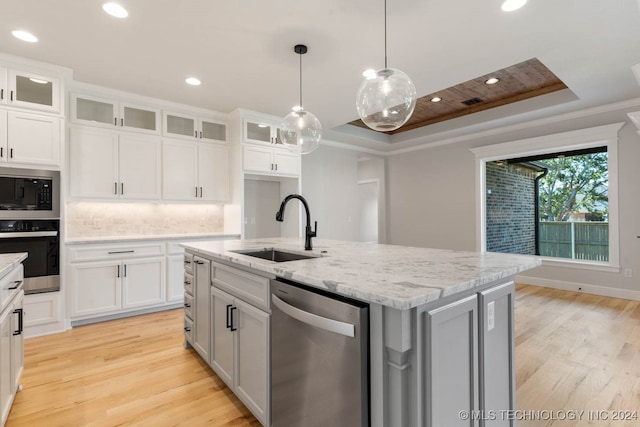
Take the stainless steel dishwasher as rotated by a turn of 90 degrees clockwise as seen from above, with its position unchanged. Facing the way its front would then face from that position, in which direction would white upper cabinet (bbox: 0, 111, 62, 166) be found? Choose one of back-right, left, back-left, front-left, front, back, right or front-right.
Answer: front

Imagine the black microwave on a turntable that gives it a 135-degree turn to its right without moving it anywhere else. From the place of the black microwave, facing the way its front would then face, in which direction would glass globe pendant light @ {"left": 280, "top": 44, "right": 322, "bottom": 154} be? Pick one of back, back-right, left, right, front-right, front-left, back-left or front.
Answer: back

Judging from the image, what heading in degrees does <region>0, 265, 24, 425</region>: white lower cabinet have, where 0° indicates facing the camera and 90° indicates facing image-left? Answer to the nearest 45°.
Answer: approximately 270°

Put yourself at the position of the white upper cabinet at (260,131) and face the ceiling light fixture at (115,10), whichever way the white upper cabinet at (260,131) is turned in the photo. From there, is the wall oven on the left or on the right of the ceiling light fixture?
right

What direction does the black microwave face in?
toward the camera

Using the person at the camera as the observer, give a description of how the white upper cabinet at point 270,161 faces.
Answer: facing the viewer and to the right of the viewer

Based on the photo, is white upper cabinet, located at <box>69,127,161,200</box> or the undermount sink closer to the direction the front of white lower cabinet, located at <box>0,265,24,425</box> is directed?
the undermount sink

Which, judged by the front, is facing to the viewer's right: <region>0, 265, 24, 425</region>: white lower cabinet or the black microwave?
the white lower cabinet

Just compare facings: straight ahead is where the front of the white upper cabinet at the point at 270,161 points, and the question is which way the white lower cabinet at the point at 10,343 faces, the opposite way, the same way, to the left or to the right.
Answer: to the left

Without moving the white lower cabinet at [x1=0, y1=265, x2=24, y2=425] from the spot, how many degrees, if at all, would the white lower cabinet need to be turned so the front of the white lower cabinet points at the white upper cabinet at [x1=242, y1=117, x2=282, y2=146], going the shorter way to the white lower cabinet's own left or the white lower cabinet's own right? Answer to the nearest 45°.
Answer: approximately 45° to the white lower cabinet's own left

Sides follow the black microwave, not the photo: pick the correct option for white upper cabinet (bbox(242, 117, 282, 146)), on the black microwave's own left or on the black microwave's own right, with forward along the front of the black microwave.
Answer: on the black microwave's own left

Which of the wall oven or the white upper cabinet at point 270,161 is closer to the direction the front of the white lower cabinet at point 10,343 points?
the white upper cabinet

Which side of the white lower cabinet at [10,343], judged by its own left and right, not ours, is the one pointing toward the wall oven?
left

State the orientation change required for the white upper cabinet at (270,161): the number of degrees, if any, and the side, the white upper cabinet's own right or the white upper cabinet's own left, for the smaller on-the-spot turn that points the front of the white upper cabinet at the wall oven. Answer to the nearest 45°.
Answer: approximately 90° to the white upper cabinet's own right

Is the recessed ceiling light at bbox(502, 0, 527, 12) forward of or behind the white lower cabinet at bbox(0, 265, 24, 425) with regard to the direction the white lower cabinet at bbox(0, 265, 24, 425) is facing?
forward

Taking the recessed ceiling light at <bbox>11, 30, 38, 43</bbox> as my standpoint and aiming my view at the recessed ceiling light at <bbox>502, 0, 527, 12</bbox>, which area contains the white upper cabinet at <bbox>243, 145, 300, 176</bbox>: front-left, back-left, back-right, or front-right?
front-left
